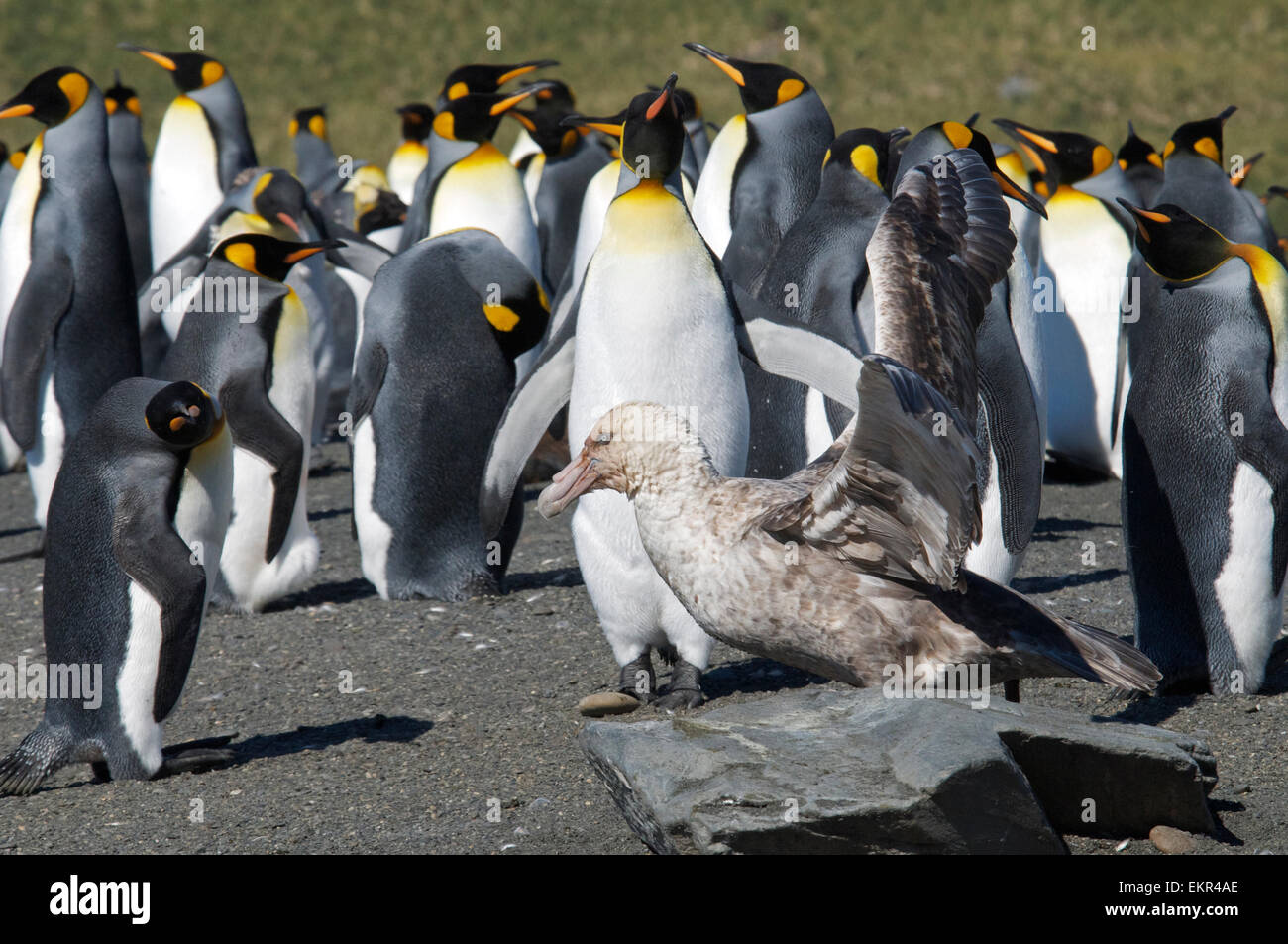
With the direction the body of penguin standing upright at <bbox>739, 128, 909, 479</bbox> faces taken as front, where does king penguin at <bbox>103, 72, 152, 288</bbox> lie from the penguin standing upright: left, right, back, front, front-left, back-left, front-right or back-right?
left

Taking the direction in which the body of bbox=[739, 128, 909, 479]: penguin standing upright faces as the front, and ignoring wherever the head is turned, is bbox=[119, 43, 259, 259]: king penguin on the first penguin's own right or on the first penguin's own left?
on the first penguin's own left

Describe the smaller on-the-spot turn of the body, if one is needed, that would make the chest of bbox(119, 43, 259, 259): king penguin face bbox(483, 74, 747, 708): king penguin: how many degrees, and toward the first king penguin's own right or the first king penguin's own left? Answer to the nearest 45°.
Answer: approximately 45° to the first king penguin's own left

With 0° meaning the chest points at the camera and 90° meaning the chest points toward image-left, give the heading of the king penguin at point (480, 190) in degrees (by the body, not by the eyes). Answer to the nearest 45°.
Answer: approximately 315°

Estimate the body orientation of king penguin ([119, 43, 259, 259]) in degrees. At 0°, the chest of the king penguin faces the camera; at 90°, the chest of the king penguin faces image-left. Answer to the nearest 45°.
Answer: approximately 45°

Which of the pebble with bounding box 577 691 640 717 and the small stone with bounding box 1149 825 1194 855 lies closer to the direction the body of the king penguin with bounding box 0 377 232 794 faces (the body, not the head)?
the pebble

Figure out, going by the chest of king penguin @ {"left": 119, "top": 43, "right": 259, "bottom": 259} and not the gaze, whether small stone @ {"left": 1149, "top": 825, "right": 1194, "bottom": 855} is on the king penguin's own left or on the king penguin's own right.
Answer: on the king penguin's own left

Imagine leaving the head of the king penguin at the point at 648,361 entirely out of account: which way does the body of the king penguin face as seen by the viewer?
toward the camera

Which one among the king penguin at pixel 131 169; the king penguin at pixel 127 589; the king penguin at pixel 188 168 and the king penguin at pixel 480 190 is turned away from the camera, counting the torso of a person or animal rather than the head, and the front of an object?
the king penguin at pixel 131 169

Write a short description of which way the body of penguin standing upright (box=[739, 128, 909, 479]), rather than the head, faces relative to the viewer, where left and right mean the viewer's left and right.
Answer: facing away from the viewer and to the right of the viewer

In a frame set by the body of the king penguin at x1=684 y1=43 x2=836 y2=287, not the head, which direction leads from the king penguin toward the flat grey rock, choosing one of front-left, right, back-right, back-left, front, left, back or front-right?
left

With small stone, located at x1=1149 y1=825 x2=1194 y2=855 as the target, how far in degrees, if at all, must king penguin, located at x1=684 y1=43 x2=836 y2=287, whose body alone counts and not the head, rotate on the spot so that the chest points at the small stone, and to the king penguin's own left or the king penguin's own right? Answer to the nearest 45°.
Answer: approximately 90° to the king penguin's own left

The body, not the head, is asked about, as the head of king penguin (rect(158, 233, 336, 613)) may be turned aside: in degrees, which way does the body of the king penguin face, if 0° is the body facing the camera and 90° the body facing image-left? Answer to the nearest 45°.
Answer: approximately 270°
